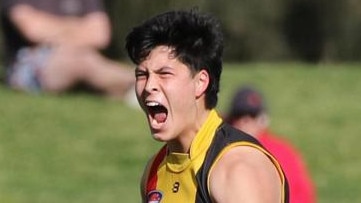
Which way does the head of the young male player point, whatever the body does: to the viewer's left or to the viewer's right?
to the viewer's left

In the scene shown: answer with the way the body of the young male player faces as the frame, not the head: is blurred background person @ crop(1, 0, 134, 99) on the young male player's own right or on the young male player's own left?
on the young male player's own right

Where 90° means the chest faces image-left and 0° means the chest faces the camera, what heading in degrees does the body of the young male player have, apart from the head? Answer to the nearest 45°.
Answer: approximately 45°

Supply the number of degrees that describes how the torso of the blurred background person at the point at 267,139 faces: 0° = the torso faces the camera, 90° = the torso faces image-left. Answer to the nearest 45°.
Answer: approximately 90°

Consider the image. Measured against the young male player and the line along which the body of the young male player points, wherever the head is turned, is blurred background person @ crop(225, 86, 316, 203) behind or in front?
behind
